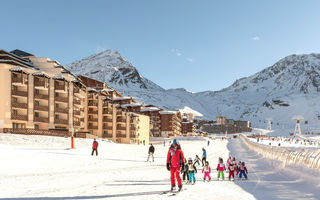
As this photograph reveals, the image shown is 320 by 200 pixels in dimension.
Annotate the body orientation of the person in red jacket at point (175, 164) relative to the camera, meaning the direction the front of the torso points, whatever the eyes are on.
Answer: toward the camera
